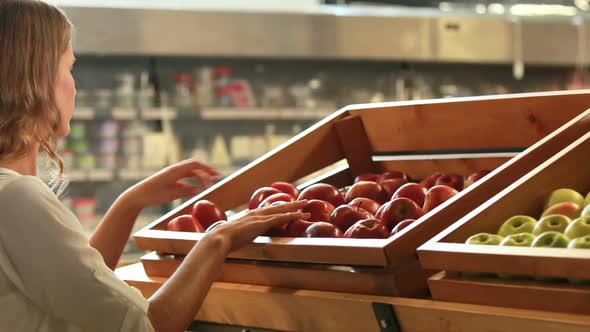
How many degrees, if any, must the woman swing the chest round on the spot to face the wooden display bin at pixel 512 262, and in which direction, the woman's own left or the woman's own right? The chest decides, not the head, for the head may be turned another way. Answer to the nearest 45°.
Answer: approximately 45° to the woman's own right

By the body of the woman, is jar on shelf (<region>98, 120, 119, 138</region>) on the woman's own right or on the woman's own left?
on the woman's own left

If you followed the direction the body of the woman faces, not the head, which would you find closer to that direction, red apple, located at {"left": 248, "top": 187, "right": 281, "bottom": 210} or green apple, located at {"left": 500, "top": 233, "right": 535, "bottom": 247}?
the red apple

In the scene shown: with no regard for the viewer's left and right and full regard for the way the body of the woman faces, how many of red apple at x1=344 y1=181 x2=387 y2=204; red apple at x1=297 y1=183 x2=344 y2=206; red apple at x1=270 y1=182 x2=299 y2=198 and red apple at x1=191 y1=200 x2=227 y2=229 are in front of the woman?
4

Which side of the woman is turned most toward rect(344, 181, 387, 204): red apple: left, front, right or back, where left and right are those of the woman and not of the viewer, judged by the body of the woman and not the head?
front

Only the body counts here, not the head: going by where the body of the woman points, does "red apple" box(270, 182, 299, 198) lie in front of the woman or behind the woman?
in front

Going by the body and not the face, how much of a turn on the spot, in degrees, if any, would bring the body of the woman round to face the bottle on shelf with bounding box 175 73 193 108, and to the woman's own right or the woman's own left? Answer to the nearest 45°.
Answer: approximately 45° to the woman's own left

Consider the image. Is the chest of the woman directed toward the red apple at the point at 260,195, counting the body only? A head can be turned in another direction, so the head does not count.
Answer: yes

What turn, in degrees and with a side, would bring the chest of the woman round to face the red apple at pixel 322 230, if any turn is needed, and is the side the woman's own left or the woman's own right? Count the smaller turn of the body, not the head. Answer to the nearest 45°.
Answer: approximately 45° to the woman's own right

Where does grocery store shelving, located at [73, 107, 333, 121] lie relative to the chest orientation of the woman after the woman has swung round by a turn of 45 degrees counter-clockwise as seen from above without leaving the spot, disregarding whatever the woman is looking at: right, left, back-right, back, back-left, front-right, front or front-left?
front

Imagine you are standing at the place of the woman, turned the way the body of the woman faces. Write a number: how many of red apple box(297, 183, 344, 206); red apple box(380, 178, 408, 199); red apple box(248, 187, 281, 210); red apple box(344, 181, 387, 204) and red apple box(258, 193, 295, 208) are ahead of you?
5

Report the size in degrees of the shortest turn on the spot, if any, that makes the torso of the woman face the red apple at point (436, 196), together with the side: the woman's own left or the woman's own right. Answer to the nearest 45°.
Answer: approximately 45° to the woman's own right

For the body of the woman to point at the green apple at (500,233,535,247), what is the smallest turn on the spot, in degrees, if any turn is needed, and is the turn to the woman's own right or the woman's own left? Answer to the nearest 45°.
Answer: approximately 45° to the woman's own right

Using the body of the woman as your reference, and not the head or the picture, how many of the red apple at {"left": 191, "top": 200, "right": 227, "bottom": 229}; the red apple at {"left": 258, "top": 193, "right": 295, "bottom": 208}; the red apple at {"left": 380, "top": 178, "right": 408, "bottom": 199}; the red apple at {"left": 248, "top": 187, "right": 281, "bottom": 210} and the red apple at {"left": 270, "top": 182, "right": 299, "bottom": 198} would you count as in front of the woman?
5

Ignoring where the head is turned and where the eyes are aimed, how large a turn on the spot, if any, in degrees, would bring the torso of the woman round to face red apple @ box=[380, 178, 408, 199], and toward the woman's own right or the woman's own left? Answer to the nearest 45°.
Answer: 0° — they already face it

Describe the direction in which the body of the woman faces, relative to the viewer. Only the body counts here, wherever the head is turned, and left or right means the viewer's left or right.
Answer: facing away from the viewer and to the right of the viewer

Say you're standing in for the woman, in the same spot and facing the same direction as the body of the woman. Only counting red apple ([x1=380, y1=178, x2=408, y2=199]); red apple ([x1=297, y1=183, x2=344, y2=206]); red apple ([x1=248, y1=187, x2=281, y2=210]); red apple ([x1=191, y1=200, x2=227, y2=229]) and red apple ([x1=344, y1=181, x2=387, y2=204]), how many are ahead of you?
5
